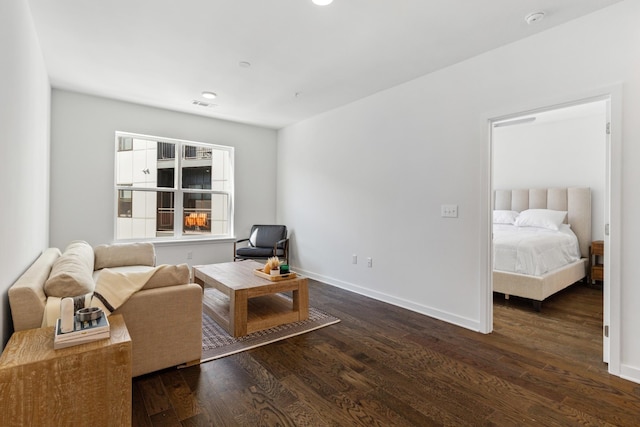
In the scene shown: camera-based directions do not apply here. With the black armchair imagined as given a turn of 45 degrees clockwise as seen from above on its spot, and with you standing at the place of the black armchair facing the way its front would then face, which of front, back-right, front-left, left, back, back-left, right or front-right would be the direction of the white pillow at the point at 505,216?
back

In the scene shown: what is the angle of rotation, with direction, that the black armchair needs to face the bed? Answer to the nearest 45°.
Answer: approximately 135° to its left

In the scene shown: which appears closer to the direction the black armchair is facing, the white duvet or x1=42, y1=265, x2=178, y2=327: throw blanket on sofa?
the throw blanket on sofa

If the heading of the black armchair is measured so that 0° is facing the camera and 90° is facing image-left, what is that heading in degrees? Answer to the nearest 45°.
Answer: approximately 45°

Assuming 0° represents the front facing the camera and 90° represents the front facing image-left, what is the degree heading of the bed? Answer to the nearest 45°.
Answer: approximately 45°
